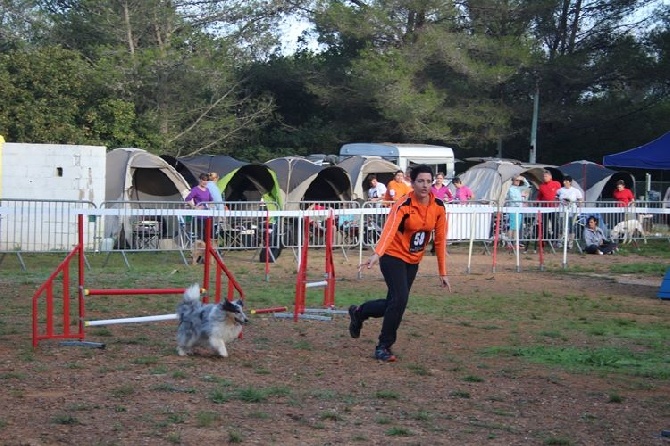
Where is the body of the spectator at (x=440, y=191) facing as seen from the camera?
toward the camera

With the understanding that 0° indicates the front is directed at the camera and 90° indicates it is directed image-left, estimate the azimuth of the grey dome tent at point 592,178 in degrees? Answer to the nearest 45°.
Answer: approximately 315°

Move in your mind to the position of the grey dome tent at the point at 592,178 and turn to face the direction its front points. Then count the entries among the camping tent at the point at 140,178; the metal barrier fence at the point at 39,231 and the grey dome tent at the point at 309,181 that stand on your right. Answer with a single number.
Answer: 3

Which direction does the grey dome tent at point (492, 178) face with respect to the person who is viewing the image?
facing the viewer and to the right of the viewer

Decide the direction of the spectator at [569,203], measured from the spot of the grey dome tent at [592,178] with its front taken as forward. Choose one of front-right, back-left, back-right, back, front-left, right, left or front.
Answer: front-right

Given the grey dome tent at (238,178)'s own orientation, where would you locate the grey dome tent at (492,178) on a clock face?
the grey dome tent at (492,178) is roughly at 10 o'clock from the grey dome tent at (238,178).
